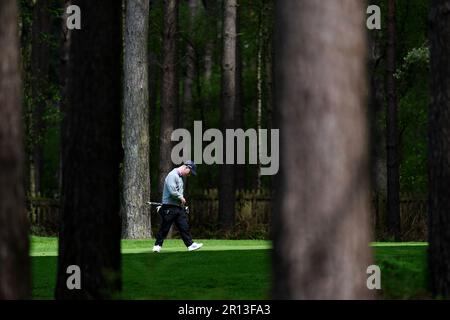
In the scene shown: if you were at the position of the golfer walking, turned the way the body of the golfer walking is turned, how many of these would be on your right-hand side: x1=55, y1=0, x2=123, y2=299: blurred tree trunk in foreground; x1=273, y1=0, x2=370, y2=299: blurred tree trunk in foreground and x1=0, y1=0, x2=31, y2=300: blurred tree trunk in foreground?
3

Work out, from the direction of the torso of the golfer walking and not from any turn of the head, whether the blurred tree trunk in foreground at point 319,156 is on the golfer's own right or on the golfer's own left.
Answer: on the golfer's own right

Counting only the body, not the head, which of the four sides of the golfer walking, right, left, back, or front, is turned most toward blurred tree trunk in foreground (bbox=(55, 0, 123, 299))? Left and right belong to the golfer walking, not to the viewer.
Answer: right

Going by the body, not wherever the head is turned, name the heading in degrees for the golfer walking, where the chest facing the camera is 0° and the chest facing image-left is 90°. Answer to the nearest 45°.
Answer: approximately 270°

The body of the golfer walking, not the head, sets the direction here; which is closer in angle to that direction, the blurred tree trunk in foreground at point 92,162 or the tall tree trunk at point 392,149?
the tall tree trunk

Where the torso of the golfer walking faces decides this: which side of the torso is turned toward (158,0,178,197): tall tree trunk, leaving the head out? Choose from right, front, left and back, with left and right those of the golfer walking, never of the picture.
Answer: left

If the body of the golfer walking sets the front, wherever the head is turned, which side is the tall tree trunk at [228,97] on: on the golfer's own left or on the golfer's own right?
on the golfer's own left

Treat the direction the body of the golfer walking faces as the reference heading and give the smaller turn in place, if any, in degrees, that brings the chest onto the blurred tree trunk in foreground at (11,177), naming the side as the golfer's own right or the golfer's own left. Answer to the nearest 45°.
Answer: approximately 90° to the golfer's own right

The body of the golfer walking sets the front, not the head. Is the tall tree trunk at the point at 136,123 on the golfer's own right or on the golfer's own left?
on the golfer's own left
